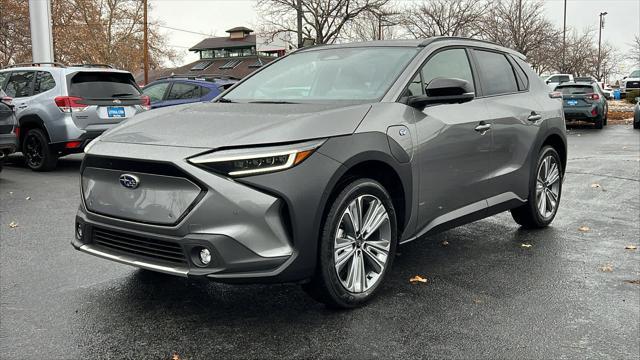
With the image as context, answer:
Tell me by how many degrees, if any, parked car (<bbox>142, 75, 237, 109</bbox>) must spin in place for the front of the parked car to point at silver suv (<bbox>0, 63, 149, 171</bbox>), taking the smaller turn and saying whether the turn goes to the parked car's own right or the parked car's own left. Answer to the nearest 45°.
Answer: approximately 90° to the parked car's own left

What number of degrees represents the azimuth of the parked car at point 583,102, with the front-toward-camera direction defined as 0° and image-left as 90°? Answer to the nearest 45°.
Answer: approximately 225°

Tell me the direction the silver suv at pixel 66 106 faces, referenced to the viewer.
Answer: facing away from the viewer and to the left of the viewer

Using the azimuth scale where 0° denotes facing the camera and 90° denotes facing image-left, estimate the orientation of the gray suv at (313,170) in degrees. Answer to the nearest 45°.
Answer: approximately 45°

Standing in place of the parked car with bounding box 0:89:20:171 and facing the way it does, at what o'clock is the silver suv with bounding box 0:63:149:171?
The silver suv is roughly at 3 o'clock from the parked car.

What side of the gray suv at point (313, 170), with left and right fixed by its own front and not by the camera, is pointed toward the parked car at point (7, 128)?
right

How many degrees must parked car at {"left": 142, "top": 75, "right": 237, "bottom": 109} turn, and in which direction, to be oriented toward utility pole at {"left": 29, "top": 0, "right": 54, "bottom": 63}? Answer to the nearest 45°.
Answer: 0° — it already faces it

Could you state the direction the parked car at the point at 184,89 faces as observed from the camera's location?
facing away from the viewer and to the left of the viewer

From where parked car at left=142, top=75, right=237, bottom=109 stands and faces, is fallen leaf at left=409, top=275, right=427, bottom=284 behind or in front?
behind

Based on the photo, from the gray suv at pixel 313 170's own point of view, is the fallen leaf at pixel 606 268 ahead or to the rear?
to the rear

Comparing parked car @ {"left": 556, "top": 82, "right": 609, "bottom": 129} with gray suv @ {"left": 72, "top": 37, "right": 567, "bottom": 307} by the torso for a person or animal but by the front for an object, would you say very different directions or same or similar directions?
very different directions

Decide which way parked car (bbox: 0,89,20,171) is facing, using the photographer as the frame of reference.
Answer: facing away from the viewer and to the left of the viewer

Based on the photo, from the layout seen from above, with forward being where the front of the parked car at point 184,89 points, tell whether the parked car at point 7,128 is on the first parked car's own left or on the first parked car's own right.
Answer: on the first parked car's own left
